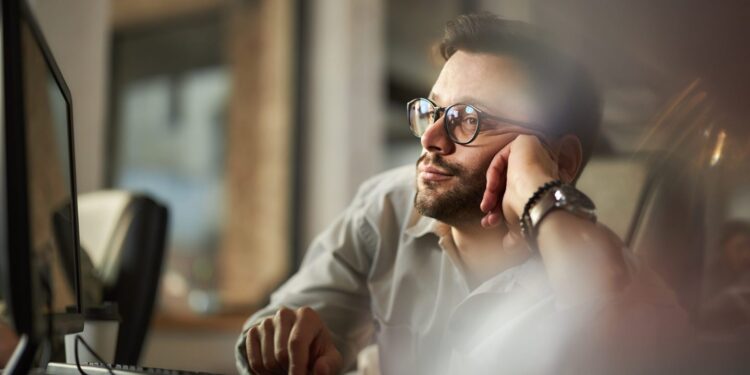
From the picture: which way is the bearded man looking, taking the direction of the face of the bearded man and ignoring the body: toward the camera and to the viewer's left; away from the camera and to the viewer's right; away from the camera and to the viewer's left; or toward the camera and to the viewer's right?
toward the camera and to the viewer's left

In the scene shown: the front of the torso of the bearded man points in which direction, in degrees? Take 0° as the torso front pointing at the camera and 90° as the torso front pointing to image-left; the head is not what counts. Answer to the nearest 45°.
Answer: approximately 45°

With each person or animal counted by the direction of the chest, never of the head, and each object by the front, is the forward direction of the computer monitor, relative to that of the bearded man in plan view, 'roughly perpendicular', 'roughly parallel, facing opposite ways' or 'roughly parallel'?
roughly parallel, facing opposite ways

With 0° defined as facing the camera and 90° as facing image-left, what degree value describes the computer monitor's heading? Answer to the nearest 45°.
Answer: approximately 270°

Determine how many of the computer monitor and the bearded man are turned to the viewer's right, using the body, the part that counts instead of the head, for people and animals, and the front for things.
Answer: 1
